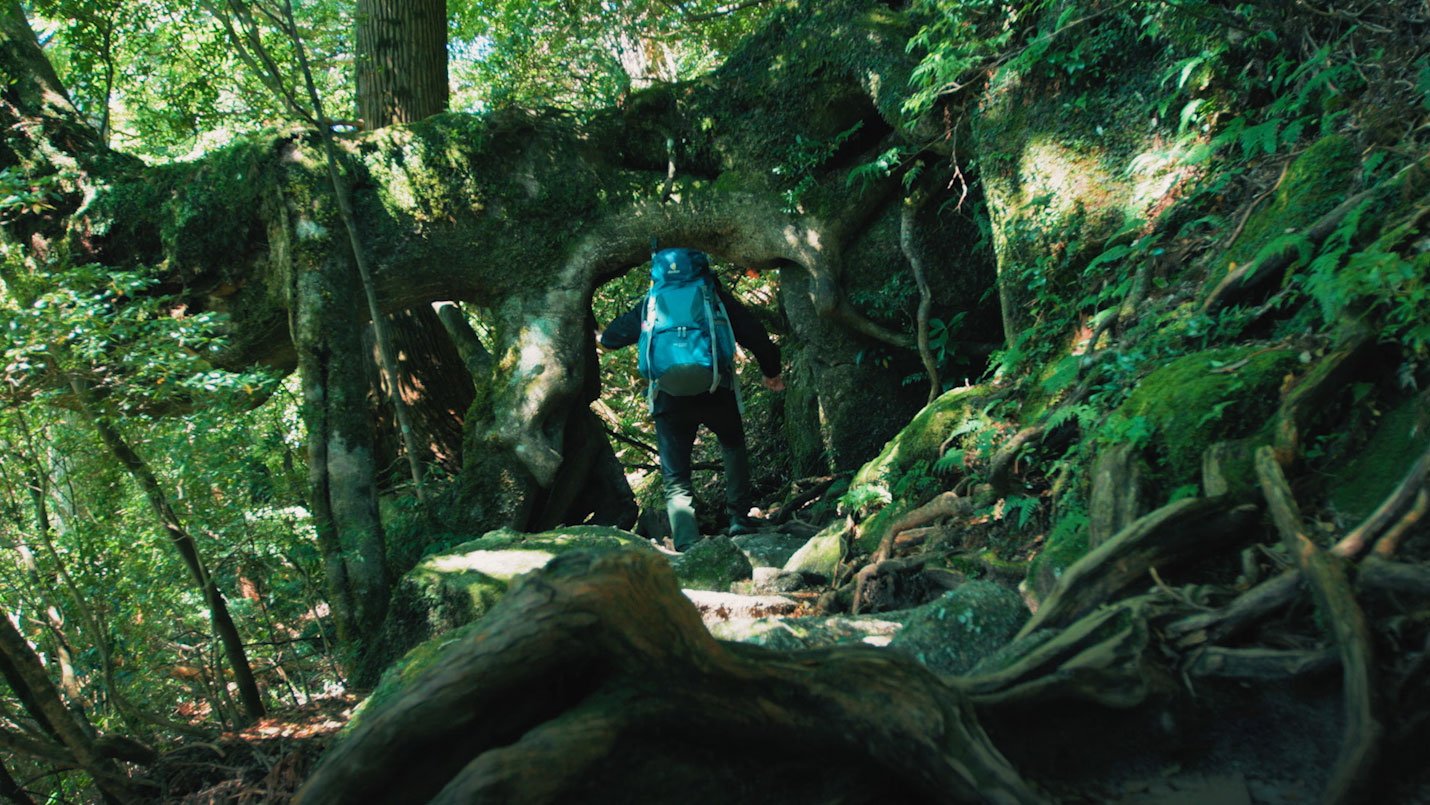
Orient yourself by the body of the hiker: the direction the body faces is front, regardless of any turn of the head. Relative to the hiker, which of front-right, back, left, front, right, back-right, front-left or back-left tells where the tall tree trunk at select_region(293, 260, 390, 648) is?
left

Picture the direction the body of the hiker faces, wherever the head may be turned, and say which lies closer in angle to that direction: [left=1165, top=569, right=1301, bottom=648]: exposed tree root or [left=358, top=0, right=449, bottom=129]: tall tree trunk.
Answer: the tall tree trunk

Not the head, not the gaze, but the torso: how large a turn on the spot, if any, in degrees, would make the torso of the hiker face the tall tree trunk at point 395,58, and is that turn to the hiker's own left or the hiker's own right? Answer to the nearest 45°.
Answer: approximately 45° to the hiker's own left

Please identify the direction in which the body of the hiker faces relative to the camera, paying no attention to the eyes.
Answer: away from the camera

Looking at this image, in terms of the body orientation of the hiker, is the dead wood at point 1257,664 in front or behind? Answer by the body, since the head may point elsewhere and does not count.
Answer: behind

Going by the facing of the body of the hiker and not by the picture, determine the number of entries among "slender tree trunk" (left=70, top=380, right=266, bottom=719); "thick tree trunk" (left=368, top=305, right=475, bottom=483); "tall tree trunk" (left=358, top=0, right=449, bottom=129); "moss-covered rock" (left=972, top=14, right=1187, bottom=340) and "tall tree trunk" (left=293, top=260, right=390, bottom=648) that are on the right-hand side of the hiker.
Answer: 1

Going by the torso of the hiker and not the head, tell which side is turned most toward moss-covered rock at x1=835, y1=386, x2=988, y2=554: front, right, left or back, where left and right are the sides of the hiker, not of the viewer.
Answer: right

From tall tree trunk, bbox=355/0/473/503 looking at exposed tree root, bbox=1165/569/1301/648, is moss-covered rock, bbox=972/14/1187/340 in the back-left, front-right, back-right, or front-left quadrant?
front-left

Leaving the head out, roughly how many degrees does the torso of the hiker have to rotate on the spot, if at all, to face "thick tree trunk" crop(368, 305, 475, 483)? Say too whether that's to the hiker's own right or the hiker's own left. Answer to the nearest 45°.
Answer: approximately 45° to the hiker's own left

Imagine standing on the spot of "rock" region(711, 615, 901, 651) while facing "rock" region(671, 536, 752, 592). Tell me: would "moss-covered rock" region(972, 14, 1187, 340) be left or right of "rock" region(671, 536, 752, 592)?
right

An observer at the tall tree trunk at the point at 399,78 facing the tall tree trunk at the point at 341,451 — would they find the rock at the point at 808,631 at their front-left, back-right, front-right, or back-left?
front-left

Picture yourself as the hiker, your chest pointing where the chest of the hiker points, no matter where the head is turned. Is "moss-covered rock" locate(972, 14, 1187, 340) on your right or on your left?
on your right
